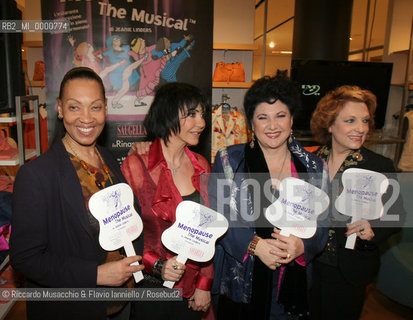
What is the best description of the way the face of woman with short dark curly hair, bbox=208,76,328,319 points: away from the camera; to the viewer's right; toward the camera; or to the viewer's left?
toward the camera

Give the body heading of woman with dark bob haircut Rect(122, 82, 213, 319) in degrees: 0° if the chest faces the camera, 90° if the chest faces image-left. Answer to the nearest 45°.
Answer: approximately 315°

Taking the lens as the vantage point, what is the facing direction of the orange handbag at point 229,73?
facing the viewer

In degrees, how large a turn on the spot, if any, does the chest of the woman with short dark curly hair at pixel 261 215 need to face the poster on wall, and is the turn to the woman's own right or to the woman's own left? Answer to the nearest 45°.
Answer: approximately 135° to the woman's own right

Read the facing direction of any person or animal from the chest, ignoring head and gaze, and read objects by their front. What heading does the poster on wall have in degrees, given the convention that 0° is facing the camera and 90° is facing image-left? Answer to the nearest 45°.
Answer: approximately 0°

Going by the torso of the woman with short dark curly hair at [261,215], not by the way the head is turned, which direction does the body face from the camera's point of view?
toward the camera

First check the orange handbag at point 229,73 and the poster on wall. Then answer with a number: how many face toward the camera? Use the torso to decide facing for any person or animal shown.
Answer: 2

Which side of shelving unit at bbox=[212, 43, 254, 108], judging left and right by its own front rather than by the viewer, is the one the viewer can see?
front

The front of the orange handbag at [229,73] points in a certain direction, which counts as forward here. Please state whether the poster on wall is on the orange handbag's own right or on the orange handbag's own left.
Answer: on the orange handbag's own right

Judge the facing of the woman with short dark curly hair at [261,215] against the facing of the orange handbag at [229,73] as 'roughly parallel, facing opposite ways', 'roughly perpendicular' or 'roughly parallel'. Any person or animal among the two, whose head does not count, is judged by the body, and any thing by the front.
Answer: roughly parallel

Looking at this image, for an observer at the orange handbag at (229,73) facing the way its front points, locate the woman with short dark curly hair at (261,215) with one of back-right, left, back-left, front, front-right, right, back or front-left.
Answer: front

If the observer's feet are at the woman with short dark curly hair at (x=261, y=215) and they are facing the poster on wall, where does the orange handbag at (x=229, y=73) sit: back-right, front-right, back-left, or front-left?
front-right

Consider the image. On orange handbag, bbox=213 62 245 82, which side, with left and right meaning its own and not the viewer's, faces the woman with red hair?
front

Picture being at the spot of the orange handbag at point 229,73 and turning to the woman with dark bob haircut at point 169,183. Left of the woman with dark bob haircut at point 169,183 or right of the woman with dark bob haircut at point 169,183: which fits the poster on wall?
right

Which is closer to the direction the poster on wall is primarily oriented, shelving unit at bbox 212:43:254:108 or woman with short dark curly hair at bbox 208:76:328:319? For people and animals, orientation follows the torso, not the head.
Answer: the woman with short dark curly hair

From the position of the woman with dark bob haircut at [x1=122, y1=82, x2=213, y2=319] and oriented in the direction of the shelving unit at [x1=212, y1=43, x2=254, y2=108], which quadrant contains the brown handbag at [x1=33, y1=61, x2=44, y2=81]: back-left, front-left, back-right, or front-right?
front-left
